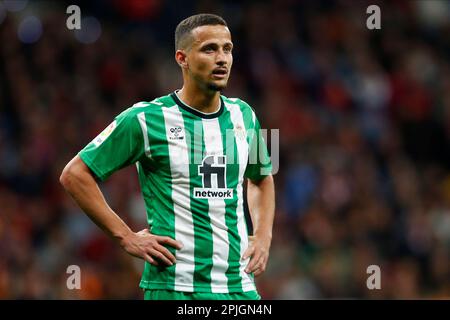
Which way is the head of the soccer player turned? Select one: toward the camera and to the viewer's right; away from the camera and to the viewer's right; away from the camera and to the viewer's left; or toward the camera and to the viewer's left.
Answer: toward the camera and to the viewer's right

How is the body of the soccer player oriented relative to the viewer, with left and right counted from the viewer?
facing the viewer and to the right of the viewer
